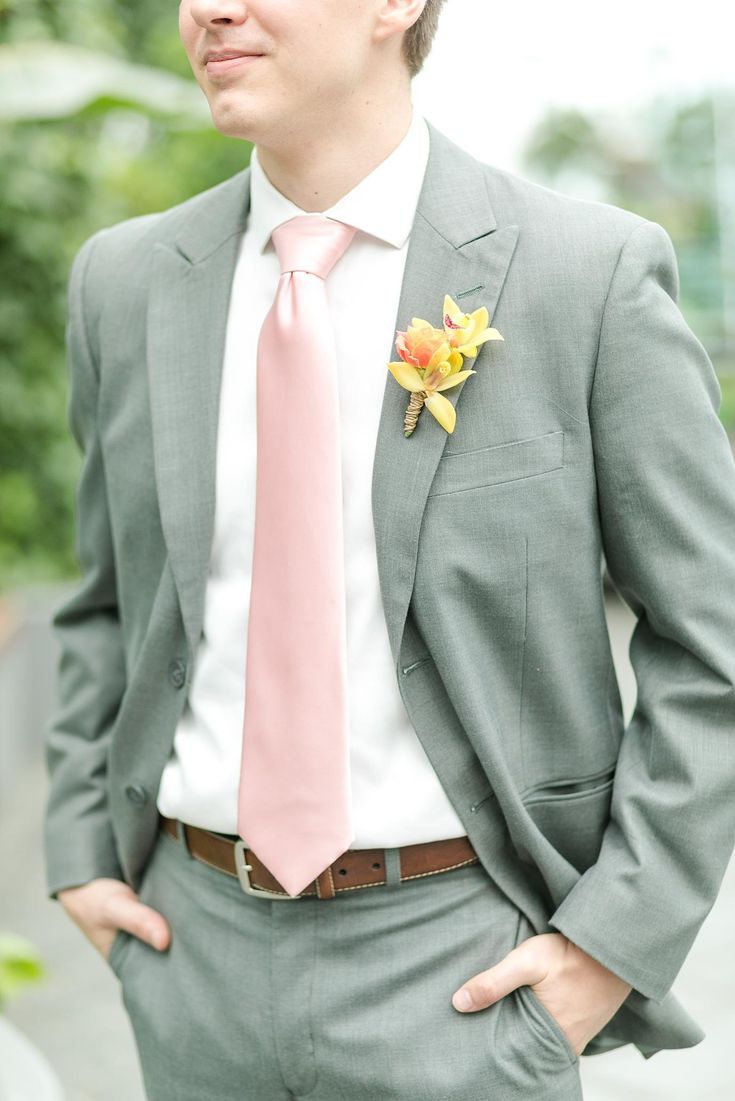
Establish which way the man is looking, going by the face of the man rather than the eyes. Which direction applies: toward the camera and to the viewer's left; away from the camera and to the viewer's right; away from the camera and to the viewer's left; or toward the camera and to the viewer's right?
toward the camera and to the viewer's left

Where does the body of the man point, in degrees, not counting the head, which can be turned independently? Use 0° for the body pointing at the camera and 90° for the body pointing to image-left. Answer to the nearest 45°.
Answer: approximately 45°
